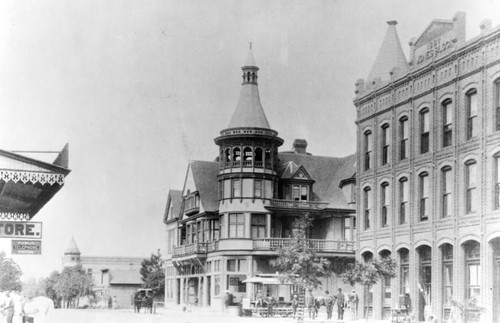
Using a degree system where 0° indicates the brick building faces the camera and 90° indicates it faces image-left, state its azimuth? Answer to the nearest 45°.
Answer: approximately 45°

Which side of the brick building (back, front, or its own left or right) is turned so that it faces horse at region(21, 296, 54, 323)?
front
